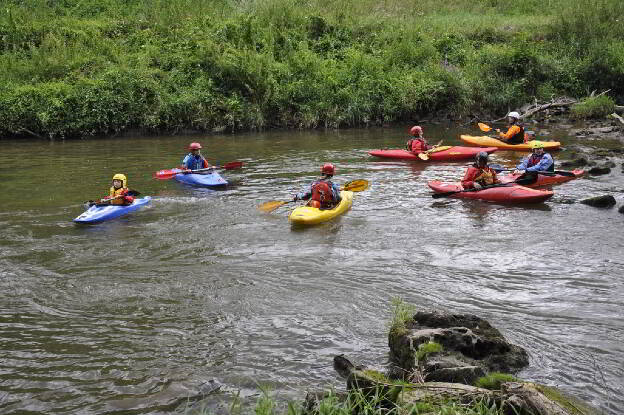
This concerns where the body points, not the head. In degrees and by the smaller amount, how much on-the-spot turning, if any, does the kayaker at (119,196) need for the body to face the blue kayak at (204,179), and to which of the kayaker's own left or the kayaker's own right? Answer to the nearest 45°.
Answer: approximately 180°

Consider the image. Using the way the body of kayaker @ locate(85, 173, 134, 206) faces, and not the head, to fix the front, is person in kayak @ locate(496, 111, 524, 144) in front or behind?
behind

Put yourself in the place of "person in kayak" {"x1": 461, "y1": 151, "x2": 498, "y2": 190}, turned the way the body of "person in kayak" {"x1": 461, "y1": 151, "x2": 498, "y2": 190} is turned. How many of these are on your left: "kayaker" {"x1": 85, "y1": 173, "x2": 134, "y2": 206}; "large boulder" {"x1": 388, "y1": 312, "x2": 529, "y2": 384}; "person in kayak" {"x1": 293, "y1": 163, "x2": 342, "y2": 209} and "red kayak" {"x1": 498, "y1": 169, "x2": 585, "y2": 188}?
1

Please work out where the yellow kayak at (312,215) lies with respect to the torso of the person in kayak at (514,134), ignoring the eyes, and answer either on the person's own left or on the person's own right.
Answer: on the person's own left

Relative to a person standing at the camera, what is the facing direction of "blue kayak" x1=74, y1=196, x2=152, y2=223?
facing the viewer and to the left of the viewer

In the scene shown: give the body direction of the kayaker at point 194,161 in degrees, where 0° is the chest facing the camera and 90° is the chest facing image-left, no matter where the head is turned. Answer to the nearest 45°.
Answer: approximately 0°

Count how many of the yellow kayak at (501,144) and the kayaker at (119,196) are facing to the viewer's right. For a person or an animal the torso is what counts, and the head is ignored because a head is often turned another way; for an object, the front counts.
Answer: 0

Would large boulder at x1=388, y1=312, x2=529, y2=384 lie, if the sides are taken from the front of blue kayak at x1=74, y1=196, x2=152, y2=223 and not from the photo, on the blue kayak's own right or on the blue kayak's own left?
on the blue kayak's own left

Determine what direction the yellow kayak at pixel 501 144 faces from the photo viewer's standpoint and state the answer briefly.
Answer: facing to the left of the viewer

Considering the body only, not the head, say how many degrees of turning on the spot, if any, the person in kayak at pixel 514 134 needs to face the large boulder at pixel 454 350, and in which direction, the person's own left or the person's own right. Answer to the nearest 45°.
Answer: approximately 90° to the person's own left

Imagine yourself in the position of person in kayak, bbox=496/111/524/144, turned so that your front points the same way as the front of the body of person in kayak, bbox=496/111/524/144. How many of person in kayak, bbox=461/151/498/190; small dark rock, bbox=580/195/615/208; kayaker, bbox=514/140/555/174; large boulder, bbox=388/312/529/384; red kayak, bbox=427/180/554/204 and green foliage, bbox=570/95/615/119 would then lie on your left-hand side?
5
